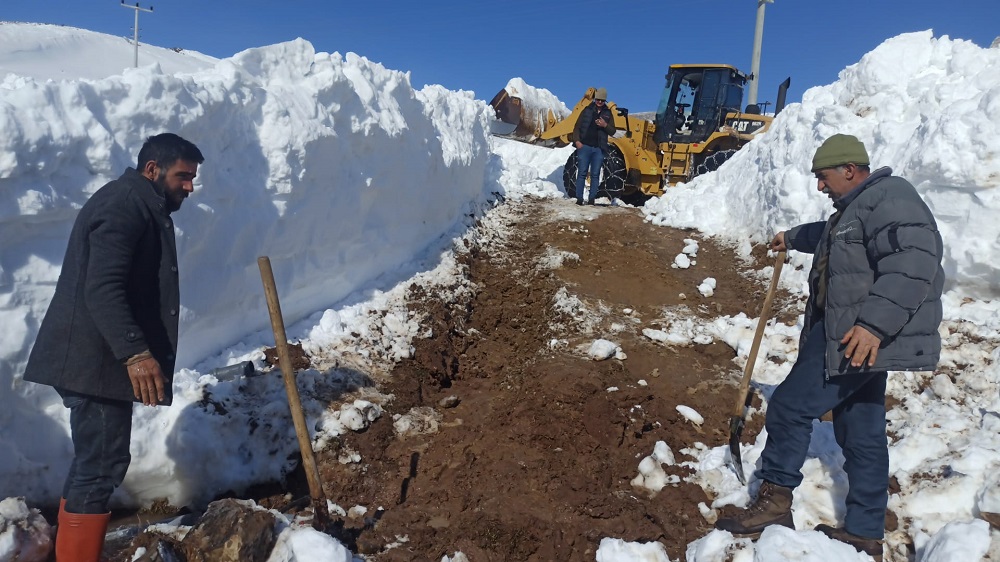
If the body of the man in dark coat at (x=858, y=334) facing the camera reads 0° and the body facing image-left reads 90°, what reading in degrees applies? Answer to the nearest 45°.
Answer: approximately 90°

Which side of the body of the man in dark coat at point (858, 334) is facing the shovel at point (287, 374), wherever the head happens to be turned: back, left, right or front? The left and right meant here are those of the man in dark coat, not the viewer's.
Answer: front

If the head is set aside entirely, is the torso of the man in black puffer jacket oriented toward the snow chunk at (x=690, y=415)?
yes

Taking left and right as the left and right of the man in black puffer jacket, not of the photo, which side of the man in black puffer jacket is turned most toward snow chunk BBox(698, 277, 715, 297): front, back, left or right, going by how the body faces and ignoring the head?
front

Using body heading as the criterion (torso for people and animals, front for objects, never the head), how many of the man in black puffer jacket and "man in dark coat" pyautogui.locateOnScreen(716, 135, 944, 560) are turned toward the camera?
1

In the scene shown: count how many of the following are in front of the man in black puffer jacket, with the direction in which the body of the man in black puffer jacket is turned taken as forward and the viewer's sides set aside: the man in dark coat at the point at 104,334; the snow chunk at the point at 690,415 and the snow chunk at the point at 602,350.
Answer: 3

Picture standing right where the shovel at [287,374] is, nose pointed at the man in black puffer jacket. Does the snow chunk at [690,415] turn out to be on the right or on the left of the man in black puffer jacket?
right

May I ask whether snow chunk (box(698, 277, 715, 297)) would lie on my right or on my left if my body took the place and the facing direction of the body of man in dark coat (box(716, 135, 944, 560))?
on my right

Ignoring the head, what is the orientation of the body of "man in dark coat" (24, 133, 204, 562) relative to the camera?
to the viewer's right

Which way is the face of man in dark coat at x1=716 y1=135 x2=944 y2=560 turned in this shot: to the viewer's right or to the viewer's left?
to the viewer's left

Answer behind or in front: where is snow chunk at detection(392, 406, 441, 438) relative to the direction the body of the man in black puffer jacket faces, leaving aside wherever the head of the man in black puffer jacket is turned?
in front

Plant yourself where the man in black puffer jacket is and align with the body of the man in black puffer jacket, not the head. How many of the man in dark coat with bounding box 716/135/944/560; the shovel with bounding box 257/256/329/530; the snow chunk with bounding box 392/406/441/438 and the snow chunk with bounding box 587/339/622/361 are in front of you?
4

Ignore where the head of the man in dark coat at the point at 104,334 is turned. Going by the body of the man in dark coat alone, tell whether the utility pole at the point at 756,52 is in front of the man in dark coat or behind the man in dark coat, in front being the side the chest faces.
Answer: in front

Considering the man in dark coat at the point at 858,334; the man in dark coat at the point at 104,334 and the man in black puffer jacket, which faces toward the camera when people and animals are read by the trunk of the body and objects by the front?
the man in black puffer jacket
